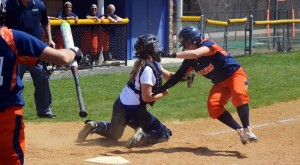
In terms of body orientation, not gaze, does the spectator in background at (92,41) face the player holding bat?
yes

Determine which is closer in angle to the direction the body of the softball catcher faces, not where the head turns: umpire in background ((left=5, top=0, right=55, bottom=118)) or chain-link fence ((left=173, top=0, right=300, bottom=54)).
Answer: the chain-link fence

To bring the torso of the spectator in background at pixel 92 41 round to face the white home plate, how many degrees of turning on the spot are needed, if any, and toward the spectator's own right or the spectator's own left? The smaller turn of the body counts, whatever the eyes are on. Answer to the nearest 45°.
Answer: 0° — they already face it

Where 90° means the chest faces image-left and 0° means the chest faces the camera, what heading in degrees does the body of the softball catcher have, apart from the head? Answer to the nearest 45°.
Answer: approximately 270°

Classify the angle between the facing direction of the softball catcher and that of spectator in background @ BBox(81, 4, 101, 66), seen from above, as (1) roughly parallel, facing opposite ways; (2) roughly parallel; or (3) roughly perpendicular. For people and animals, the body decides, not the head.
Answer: roughly perpendicular

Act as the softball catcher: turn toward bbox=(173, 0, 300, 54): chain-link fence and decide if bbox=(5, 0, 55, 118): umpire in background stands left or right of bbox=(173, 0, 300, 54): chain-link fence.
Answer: left

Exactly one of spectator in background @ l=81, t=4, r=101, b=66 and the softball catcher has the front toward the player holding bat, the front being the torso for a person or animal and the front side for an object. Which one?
the spectator in background

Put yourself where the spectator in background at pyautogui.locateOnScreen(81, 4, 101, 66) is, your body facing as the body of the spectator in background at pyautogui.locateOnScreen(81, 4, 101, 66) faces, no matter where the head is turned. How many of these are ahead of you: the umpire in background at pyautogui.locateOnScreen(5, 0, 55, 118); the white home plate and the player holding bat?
3

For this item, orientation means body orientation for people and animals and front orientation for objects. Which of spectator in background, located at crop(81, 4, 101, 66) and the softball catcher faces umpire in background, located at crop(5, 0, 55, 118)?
spectator in background, located at crop(81, 4, 101, 66)

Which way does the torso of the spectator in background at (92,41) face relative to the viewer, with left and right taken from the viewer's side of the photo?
facing the viewer

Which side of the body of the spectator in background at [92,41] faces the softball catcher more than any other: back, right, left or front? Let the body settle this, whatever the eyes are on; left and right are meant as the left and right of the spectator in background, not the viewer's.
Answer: front

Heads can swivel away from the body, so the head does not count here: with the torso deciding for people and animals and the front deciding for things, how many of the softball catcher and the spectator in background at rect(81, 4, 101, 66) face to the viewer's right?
1

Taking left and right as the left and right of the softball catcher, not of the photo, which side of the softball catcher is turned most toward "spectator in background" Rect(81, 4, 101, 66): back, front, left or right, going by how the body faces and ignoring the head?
left

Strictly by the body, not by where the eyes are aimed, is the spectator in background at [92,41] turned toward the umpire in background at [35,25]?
yes
